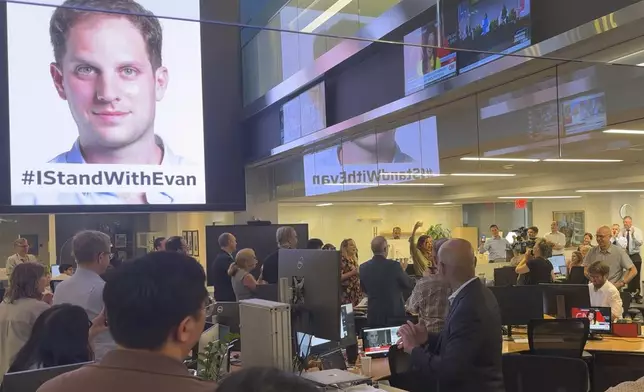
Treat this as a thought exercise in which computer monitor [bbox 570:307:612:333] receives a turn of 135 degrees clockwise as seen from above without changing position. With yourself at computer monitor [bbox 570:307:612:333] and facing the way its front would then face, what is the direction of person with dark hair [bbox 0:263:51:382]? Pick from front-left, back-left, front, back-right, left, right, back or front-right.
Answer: left

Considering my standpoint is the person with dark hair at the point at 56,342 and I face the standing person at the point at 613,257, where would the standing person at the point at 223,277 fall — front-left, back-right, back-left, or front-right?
front-left

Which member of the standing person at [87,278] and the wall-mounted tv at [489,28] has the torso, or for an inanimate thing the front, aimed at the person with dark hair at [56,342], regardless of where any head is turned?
the wall-mounted tv

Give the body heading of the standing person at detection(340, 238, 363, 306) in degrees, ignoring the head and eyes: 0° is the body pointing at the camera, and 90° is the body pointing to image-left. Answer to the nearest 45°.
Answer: approximately 315°

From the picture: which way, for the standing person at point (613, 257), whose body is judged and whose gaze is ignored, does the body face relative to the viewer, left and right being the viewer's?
facing the viewer and to the left of the viewer

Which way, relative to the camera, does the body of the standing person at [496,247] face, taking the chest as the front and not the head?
toward the camera

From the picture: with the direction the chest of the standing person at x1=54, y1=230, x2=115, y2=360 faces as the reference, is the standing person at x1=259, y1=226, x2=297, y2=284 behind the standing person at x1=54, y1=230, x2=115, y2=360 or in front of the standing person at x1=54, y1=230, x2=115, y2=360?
in front

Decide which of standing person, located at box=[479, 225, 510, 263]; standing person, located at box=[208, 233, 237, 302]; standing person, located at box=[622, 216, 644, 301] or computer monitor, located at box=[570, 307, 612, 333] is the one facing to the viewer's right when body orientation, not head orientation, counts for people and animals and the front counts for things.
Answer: standing person, located at box=[208, 233, 237, 302]

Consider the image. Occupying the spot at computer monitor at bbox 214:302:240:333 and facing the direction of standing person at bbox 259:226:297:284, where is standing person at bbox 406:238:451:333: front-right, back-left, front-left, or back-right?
front-right

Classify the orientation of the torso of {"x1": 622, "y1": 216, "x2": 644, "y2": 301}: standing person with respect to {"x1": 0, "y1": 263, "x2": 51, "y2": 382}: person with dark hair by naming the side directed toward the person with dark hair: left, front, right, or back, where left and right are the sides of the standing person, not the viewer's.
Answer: front

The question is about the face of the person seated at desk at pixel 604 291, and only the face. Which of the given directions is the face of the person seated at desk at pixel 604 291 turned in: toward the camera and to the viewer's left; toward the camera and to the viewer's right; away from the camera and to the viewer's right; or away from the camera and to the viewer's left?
toward the camera and to the viewer's left

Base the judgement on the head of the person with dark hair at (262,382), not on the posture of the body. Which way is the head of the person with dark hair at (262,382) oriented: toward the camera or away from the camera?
away from the camera
